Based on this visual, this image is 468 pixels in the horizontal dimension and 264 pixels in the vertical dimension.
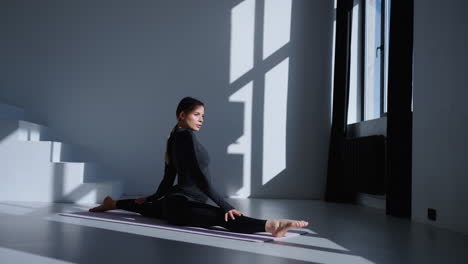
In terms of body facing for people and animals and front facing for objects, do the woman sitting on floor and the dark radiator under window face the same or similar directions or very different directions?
very different directions

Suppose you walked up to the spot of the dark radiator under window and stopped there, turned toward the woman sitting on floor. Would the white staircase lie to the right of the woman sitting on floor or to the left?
right

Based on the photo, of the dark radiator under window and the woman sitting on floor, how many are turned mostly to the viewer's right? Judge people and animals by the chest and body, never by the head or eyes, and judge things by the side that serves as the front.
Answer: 1

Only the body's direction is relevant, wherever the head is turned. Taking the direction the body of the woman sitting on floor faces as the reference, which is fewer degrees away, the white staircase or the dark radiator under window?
the dark radiator under window

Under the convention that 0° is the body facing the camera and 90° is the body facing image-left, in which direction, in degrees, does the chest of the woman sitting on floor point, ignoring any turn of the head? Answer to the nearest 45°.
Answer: approximately 270°

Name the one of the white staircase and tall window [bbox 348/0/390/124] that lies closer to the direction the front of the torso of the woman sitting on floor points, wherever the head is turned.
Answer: the tall window

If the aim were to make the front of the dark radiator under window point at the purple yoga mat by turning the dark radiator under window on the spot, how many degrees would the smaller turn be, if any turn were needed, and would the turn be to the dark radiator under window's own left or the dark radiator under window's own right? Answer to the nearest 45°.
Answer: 0° — it already faces it

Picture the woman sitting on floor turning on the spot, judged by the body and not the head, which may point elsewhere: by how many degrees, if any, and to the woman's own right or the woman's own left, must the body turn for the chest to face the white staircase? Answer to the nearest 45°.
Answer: approximately 135° to the woman's own left
